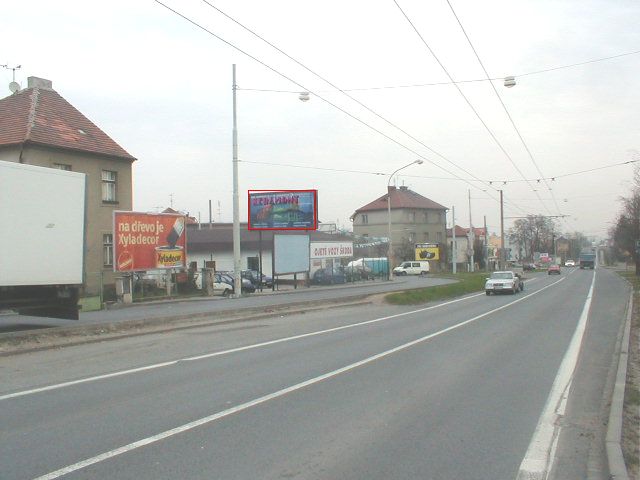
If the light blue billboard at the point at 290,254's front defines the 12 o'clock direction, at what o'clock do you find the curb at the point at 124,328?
The curb is roughly at 2 o'clock from the light blue billboard.

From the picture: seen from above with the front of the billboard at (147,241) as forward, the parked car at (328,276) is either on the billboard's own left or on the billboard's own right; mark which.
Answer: on the billboard's own left

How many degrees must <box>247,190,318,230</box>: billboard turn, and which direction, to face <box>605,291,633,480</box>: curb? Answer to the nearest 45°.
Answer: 0° — it already faces it

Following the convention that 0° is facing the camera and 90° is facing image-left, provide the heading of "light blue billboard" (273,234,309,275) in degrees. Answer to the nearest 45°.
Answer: approximately 315°

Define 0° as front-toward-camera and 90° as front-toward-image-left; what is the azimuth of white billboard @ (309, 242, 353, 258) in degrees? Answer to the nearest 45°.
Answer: approximately 0°

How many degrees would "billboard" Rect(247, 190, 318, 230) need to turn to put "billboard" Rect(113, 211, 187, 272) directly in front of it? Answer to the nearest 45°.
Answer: approximately 45° to its right
